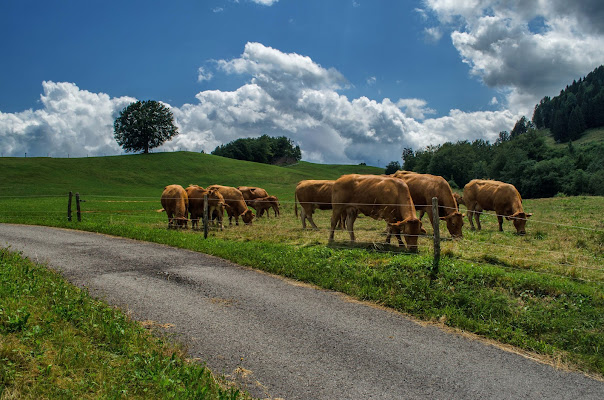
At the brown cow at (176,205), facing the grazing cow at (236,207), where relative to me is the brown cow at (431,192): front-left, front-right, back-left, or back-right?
front-right

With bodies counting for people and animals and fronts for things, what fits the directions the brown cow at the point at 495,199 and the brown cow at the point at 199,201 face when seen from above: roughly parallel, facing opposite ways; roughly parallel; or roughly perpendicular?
roughly perpendicular

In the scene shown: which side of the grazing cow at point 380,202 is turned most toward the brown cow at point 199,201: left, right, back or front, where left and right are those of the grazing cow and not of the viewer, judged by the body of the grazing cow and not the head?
back

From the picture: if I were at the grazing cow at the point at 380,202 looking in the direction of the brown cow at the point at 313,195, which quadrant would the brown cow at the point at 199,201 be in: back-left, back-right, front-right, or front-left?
front-left

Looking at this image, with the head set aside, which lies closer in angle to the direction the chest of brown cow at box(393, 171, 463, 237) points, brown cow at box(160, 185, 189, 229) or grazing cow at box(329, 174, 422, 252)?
the grazing cow

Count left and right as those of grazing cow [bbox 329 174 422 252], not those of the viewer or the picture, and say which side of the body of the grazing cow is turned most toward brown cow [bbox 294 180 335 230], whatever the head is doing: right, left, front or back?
back

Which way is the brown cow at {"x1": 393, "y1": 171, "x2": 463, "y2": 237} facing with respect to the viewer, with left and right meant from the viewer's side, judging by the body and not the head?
facing the viewer and to the right of the viewer

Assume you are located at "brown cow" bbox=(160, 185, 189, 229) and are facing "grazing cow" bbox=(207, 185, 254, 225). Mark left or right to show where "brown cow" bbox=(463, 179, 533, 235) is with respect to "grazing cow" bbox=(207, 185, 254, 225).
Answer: right
